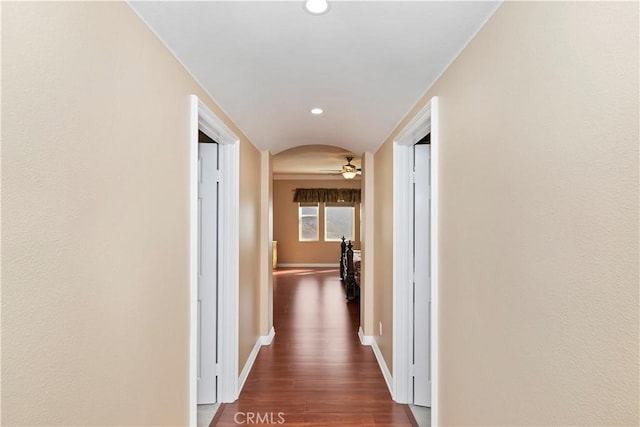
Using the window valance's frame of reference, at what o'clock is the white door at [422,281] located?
The white door is roughly at 12 o'clock from the window valance.

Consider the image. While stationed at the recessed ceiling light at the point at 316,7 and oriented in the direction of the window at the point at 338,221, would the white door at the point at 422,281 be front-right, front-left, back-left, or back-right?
front-right

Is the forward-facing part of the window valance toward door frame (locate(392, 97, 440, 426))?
yes

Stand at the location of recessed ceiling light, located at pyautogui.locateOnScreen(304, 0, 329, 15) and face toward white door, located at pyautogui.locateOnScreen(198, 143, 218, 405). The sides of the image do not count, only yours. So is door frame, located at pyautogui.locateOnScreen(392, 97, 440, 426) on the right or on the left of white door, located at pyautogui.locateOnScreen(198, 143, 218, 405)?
right

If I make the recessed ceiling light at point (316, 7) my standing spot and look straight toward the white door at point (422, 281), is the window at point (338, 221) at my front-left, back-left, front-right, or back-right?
front-left

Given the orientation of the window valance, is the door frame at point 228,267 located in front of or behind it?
in front

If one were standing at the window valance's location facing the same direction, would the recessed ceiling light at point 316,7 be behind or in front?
in front

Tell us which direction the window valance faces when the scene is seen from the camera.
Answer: facing the viewer

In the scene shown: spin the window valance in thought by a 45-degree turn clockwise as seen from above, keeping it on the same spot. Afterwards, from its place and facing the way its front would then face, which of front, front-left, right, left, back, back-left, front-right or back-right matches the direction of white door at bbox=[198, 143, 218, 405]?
front-left
